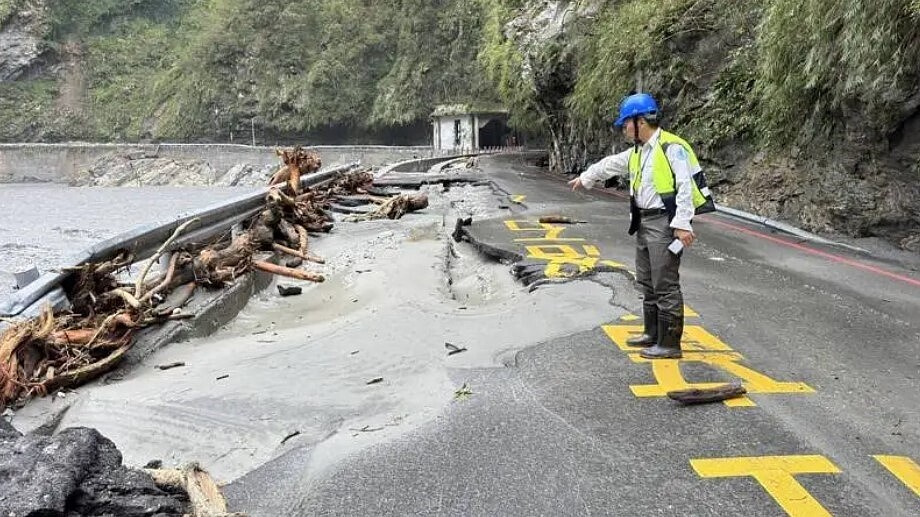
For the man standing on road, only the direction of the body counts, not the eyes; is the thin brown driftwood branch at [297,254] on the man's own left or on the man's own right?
on the man's own right

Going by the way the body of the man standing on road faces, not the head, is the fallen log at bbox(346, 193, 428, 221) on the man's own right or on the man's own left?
on the man's own right

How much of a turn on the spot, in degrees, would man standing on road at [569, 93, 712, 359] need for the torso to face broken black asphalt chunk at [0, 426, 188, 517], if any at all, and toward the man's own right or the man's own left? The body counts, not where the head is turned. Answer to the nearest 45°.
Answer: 0° — they already face it

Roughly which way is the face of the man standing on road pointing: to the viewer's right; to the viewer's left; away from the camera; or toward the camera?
to the viewer's left

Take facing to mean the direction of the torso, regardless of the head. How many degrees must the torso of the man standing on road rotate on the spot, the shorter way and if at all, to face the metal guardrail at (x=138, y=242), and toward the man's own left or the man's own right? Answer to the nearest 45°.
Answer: approximately 45° to the man's own right

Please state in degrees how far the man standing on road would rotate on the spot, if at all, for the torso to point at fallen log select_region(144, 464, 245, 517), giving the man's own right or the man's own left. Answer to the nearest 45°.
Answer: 0° — they already face it

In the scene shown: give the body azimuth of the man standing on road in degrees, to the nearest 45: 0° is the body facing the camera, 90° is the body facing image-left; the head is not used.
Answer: approximately 45°
